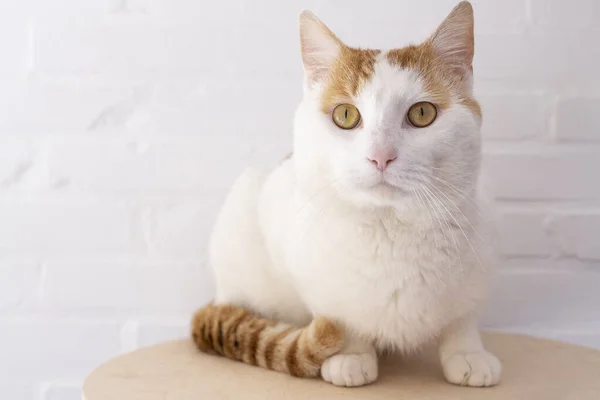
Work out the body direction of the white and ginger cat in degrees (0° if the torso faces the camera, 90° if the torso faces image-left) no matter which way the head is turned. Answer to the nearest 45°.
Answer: approximately 315°
